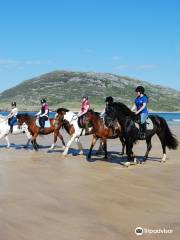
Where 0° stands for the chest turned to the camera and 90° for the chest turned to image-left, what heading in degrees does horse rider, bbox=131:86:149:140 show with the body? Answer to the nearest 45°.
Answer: approximately 45°
